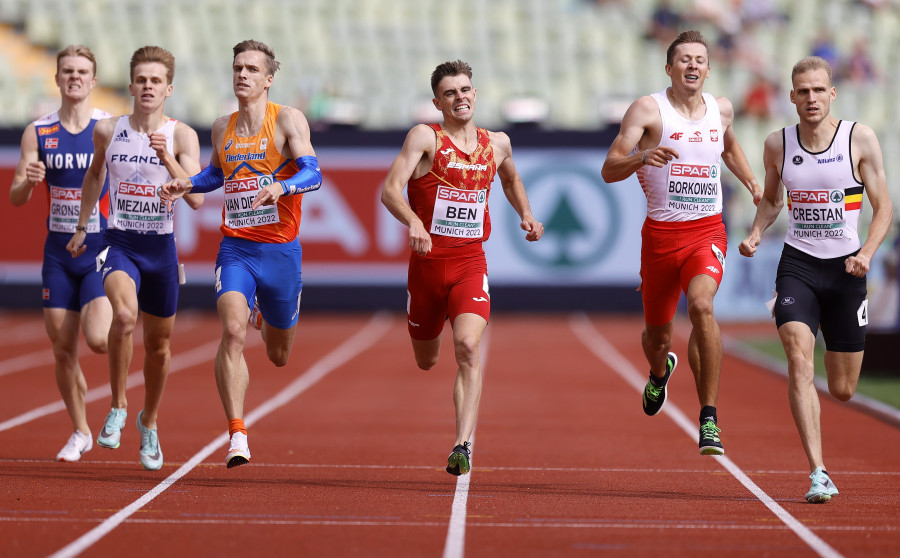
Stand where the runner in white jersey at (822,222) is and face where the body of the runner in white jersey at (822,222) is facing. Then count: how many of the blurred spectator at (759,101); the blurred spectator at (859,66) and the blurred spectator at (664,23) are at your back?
3

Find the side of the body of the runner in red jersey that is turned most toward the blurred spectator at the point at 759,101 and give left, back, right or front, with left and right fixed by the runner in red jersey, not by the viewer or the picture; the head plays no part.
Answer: back

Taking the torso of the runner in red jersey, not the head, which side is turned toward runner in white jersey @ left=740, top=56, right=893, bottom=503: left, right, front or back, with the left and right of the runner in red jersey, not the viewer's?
left

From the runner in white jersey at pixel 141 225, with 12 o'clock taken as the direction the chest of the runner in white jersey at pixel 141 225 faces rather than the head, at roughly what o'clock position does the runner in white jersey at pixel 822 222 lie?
the runner in white jersey at pixel 822 222 is roughly at 10 o'clock from the runner in white jersey at pixel 141 225.

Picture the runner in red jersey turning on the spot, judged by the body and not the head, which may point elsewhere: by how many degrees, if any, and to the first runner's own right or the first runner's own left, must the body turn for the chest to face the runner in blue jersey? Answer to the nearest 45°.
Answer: approximately 90° to the first runner's own right

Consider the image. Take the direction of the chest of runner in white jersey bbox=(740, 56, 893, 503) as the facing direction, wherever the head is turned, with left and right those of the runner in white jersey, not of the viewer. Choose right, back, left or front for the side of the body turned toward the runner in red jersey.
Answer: right

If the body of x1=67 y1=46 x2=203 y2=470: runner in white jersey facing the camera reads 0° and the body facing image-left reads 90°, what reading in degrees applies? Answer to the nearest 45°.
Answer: approximately 0°

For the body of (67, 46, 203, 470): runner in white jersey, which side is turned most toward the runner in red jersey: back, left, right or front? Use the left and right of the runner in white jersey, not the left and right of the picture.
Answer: left

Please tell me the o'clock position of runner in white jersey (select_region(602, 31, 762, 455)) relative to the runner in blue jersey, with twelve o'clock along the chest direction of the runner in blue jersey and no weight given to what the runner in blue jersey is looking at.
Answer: The runner in white jersey is roughly at 10 o'clock from the runner in blue jersey.

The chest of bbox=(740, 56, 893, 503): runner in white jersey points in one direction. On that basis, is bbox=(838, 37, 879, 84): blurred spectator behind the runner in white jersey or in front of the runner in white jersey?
behind

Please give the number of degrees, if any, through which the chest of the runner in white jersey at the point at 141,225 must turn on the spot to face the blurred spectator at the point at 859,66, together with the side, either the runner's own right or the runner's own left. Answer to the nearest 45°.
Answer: approximately 135° to the runner's own left

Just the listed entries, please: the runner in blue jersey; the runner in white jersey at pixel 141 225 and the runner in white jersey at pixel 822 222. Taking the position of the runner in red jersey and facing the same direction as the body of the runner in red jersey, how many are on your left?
1

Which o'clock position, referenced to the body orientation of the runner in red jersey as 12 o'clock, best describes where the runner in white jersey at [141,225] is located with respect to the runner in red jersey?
The runner in white jersey is roughly at 3 o'clock from the runner in red jersey.
